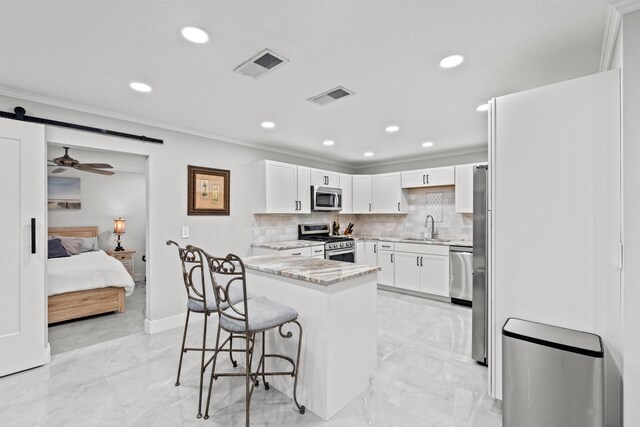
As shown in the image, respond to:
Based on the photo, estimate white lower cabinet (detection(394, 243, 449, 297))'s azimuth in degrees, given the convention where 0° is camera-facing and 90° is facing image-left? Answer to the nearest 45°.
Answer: approximately 45°

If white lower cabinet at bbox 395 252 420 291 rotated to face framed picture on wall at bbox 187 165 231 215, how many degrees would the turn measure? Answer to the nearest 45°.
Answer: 0° — it already faces it

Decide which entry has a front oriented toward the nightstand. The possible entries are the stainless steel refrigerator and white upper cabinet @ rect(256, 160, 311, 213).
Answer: the stainless steel refrigerator

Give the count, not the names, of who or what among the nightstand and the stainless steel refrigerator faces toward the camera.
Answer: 1

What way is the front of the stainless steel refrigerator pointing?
to the viewer's left

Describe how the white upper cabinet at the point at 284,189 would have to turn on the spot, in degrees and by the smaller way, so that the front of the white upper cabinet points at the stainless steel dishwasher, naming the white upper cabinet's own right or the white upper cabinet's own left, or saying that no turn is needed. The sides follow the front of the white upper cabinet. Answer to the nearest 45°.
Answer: approximately 45° to the white upper cabinet's own left

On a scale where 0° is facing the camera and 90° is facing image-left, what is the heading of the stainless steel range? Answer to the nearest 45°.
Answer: approximately 315°

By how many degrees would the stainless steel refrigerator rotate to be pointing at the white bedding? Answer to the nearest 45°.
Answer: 0° — it already faces it

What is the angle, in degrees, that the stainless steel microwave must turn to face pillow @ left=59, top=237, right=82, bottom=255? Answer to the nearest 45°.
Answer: approximately 135° to its right

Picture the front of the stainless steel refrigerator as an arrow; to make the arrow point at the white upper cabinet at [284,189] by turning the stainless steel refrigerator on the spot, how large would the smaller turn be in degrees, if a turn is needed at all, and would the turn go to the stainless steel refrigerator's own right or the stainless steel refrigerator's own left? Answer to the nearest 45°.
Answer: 0° — it already faces it

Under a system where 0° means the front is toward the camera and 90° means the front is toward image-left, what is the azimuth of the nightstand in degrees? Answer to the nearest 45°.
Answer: approximately 0°

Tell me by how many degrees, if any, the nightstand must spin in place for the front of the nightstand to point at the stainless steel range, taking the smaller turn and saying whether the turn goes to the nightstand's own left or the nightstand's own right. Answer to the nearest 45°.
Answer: approximately 45° to the nightstand's own left

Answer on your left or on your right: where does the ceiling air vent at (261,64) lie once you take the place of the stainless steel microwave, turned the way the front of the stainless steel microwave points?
on your right
